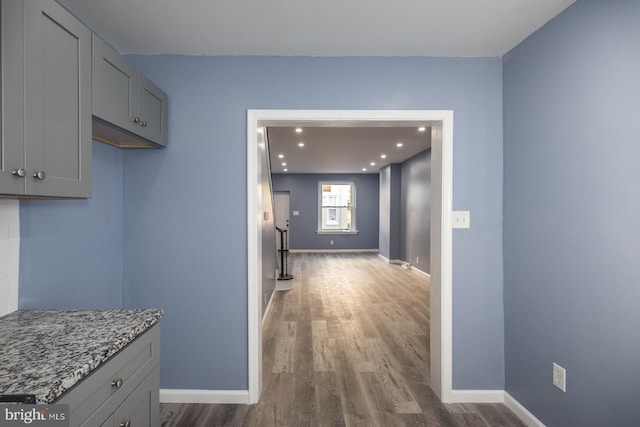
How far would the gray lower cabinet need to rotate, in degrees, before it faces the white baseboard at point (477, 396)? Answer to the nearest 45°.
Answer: approximately 45° to its left

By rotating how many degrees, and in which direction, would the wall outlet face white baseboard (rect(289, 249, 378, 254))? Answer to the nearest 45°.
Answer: approximately 90° to its right

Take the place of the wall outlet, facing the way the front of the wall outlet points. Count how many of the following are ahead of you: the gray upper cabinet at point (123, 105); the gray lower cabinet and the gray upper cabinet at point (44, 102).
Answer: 3

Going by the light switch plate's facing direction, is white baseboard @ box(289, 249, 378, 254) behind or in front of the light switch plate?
behind

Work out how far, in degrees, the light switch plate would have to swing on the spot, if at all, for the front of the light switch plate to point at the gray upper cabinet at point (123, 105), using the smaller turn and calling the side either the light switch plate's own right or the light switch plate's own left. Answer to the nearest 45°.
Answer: approximately 45° to the light switch plate's own right

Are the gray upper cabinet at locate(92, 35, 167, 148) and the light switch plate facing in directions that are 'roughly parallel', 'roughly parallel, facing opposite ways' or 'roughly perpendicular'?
roughly perpendicular

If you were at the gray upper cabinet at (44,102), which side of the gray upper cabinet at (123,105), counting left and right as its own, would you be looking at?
right

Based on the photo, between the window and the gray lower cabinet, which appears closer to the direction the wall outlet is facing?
the gray lower cabinet

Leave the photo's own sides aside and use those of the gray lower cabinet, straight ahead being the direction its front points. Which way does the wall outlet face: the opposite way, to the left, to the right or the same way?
the opposite way

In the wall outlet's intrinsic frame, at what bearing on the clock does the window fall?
The window is roughly at 3 o'clock from the wall outlet.
